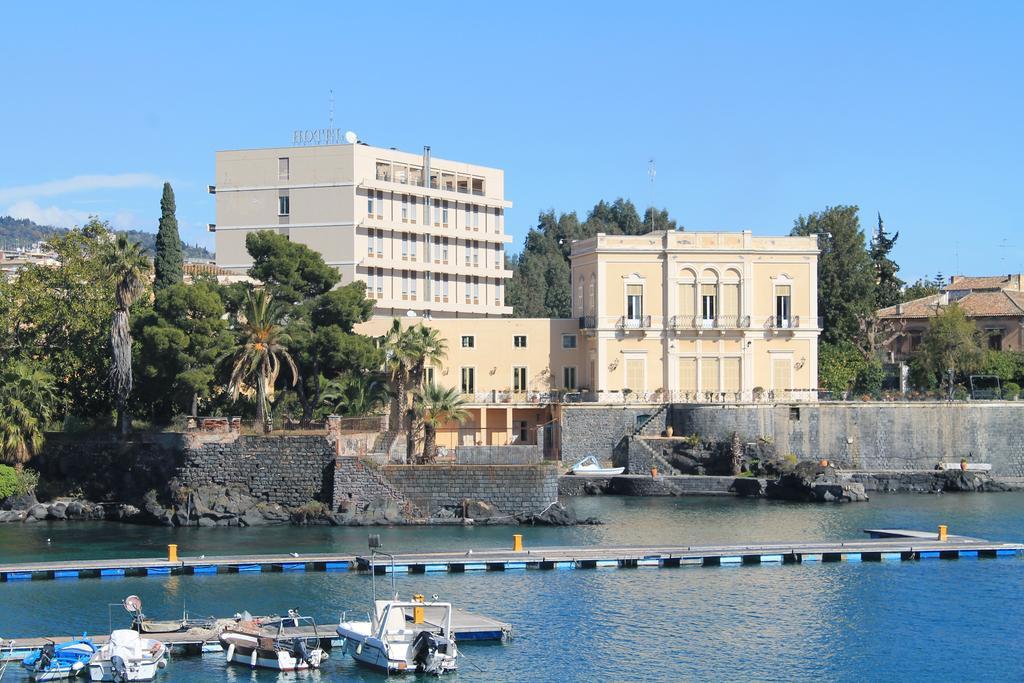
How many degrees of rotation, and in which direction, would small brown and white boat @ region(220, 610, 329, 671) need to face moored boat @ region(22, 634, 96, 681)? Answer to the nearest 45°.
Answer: approximately 45° to its left

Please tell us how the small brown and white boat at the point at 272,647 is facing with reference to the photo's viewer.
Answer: facing away from the viewer and to the left of the viewer

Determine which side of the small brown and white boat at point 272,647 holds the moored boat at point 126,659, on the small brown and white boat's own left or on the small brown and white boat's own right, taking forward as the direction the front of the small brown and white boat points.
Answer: on the small brown and white boat's own left

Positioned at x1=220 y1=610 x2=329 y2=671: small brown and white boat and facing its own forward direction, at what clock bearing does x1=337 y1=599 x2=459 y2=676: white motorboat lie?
The white motorboat is roughly at 5 o'clock from the small brown and white boat.

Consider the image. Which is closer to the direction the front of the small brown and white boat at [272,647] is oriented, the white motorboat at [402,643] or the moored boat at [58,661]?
the moored boat

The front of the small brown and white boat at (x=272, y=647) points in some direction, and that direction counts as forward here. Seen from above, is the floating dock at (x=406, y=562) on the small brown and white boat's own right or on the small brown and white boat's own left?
on the small brown and white boat's own right

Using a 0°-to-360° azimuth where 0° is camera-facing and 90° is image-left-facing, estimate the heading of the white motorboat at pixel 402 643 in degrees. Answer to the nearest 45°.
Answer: approximately 135°
